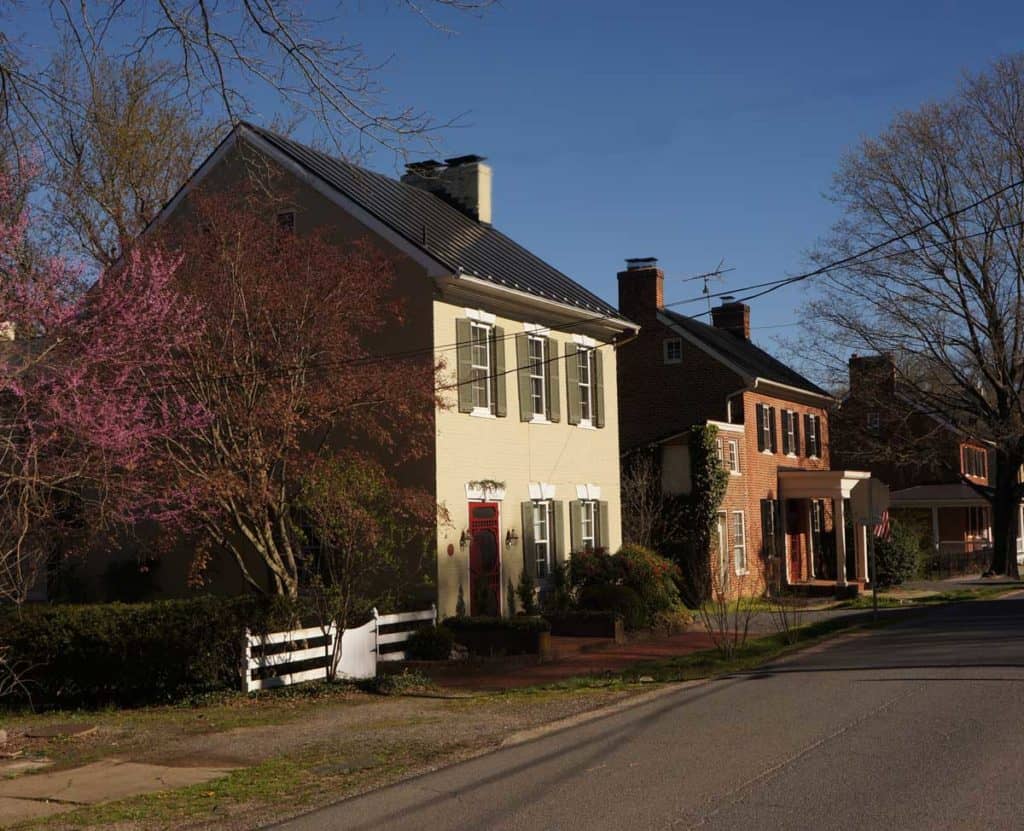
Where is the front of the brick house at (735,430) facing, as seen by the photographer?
facing the viewer and to the right of the viewer

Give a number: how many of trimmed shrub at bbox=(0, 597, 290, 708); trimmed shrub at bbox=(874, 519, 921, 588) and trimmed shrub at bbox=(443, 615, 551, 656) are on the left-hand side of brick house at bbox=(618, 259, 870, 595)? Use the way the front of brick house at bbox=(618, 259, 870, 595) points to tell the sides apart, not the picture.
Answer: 1

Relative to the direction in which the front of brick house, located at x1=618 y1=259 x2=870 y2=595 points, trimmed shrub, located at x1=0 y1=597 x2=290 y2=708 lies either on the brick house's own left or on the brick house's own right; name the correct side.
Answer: on the brick house's own right

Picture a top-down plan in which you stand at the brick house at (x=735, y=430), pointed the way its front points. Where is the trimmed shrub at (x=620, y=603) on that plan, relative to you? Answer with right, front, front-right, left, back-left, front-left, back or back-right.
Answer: front-right

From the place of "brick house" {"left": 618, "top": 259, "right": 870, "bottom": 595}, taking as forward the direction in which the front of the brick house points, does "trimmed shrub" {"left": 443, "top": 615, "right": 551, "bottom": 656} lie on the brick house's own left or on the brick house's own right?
on the brick house's own right

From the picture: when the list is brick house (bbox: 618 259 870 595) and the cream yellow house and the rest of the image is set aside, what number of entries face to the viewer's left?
0

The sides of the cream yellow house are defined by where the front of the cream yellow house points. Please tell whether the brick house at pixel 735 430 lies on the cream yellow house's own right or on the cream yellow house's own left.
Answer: on the cream yellow house's own left

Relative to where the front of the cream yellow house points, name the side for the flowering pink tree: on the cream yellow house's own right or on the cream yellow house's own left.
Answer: on the cream yellow house's own right

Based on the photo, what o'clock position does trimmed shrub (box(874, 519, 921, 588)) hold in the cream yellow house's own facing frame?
The trimmed shrub is roughly at 9 o'clock from the cream yellow house.

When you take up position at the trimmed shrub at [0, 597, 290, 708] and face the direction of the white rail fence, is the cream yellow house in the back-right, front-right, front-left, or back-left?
front-left
